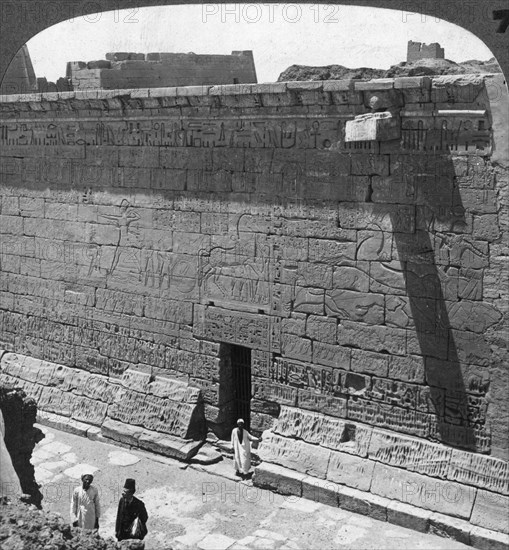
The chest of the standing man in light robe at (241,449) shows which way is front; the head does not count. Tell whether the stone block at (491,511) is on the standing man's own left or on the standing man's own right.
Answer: on the standing man's own left

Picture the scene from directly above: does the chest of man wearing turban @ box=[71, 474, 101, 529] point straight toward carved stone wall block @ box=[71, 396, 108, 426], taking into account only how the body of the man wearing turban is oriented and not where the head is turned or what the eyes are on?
no

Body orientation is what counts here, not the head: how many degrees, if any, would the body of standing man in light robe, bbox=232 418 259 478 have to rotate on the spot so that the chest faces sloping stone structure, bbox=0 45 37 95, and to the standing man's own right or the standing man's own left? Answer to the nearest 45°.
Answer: approximately 135° to the standing man's own right

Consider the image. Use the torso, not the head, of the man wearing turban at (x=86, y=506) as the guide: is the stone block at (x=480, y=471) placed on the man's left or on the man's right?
on the man's left

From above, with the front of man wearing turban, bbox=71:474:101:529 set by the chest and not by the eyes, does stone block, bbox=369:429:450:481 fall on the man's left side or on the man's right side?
on the man's left side

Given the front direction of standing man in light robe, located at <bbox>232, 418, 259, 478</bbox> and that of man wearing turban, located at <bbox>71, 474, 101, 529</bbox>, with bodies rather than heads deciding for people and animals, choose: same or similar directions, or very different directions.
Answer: same or similar directions

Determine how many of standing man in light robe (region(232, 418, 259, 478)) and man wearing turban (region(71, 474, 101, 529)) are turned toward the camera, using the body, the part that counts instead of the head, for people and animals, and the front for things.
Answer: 2

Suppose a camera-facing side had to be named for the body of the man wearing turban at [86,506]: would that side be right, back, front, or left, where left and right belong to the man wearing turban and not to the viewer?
front

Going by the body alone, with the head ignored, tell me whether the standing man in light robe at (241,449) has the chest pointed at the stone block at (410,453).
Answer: no

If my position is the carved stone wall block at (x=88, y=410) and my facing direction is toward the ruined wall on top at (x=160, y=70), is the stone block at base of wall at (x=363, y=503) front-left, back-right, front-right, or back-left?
back-right

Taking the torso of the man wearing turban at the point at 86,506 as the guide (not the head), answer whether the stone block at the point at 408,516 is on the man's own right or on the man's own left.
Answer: on the man's own left

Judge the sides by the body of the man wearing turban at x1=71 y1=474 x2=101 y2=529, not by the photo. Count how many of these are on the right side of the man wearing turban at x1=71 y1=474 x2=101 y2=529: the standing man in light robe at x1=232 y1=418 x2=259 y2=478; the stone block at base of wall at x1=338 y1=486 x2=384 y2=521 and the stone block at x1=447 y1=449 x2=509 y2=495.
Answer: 0

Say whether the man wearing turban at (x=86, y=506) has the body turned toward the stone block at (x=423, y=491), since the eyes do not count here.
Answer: no

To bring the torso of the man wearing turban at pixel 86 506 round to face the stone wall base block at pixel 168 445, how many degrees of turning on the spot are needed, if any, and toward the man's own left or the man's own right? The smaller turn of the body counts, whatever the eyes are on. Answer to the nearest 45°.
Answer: approximately 180°

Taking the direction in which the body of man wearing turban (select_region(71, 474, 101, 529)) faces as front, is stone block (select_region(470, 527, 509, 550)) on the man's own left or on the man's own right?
on the man's own left
